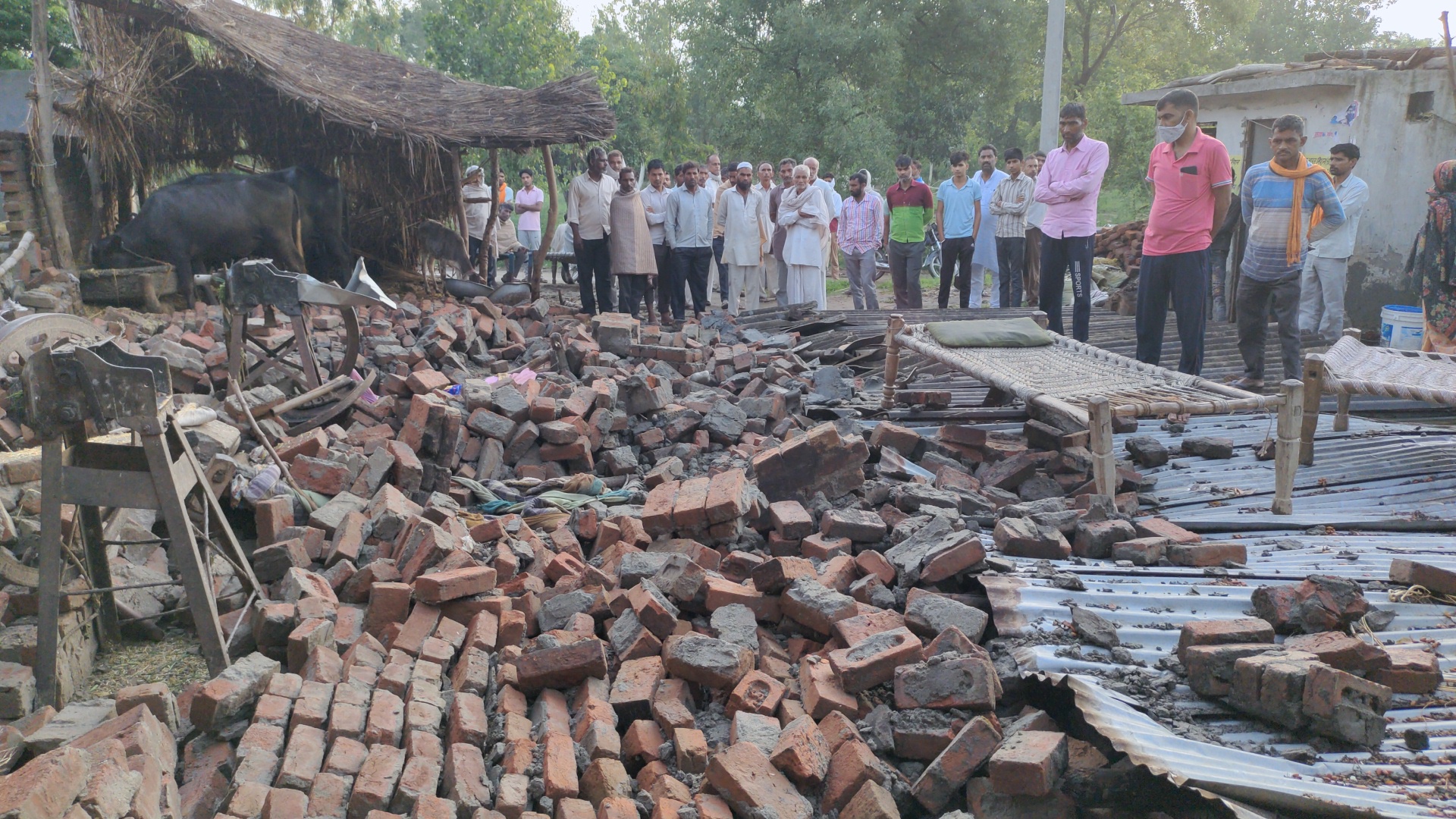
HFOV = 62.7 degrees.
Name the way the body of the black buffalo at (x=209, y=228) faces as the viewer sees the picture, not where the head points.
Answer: to the viewer's left

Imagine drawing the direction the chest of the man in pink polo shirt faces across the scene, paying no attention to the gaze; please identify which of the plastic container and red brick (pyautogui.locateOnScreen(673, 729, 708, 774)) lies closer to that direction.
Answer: the red brick

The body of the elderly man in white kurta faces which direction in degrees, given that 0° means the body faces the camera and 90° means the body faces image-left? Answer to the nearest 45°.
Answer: approximately 0°

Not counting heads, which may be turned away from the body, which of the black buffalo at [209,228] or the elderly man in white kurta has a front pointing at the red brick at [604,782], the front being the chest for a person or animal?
the elderly man in white kurta

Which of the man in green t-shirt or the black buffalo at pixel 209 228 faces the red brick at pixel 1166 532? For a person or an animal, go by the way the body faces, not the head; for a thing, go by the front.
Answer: the man in green t-shirt

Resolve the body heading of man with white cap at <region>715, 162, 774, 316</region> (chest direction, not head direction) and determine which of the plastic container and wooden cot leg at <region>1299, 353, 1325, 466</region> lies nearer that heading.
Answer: the wooden cot leg
